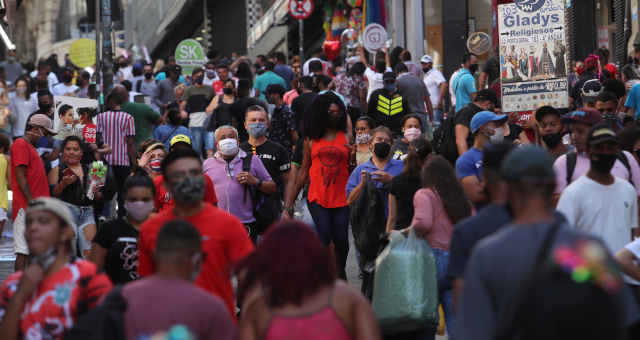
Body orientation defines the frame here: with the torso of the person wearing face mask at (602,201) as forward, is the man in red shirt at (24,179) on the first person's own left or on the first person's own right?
on the first person's own right

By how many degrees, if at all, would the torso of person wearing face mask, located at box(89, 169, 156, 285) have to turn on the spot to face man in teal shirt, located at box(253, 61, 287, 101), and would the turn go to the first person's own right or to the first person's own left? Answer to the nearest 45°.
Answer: approximately 180°

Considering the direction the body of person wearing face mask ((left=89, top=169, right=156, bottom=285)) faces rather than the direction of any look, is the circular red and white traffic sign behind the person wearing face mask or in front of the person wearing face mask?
behind

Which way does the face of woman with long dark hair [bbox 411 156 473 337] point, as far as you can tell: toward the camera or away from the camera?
away from the camera

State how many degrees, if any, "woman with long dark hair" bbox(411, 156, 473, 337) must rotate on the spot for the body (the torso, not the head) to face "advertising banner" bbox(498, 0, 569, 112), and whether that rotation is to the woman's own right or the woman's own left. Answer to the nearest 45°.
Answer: approximately 45° to the woman's own right
